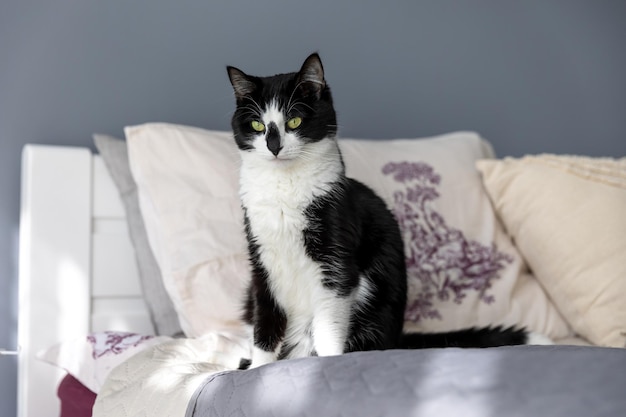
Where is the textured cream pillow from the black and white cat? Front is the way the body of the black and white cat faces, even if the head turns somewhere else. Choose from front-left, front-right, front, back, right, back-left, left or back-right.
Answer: back

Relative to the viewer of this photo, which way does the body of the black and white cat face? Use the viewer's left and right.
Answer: facing the viewer and to the left of the viewer

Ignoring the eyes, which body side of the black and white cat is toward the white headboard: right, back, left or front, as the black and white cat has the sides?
right
